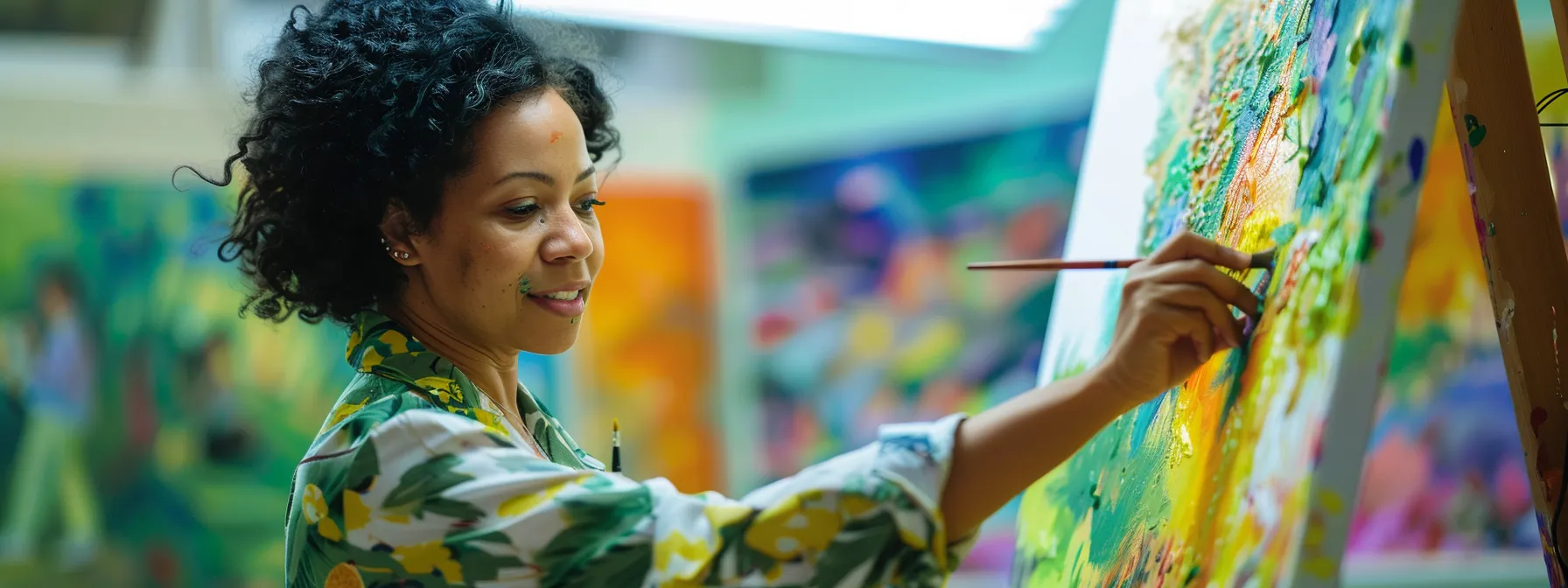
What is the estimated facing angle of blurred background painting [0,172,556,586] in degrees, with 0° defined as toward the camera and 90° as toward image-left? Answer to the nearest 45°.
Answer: approximately 0°

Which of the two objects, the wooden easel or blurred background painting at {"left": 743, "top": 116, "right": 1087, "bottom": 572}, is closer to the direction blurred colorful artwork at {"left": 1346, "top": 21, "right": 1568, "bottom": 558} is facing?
the wooden easel

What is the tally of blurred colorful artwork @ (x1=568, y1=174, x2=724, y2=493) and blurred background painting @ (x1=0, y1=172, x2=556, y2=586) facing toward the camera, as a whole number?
2

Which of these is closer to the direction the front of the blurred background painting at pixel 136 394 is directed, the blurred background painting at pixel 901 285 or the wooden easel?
the wooden easel

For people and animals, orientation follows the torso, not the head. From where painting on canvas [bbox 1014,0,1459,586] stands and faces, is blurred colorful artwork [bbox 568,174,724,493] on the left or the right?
on its right

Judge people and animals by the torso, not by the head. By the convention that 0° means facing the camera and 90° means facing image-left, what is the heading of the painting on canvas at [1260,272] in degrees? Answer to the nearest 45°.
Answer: approximately 45°

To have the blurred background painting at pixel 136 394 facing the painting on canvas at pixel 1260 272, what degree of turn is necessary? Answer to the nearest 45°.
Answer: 0° — it already faces it

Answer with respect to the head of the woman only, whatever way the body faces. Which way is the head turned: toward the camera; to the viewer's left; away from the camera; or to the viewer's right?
to the viewer's right

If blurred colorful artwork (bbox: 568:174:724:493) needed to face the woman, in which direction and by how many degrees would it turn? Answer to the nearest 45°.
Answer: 0° — it already faces them

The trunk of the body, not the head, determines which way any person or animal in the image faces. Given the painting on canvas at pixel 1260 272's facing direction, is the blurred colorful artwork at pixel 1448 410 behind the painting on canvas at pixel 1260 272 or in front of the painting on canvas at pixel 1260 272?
behind
